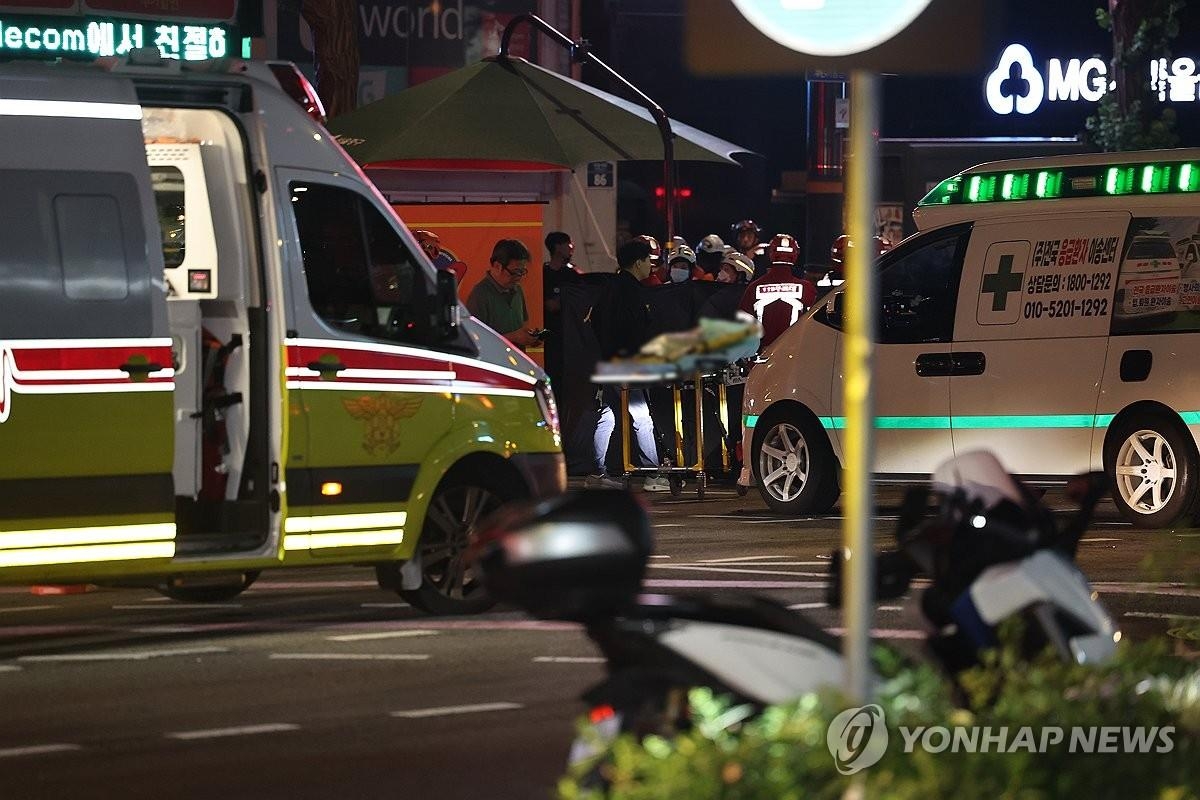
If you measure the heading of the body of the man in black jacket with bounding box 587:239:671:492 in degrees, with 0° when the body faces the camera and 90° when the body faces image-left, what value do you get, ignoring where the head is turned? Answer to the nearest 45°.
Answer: approximately 270°

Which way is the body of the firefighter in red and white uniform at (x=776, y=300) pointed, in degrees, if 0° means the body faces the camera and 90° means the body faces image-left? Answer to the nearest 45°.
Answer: approximately 180°

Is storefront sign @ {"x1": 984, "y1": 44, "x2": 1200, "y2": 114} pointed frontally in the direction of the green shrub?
yes

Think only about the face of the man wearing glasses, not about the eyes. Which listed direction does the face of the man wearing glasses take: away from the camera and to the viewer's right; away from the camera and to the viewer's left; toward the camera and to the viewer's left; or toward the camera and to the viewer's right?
toward the camera and to the viewer's right

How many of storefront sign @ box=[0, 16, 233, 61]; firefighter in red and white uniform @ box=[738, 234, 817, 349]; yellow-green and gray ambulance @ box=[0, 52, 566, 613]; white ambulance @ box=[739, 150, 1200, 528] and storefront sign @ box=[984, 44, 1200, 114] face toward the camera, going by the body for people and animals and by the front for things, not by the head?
2

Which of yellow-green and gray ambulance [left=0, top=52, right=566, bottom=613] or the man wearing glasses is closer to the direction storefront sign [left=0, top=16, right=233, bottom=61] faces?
the yellow-green and gray ambulance

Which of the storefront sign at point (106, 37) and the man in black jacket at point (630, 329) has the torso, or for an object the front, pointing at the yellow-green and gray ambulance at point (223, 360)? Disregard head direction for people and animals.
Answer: the storefront sign

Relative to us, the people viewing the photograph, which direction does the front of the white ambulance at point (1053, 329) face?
facing to the left of the viewer

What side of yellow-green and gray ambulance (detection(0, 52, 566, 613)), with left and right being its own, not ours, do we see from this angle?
right
